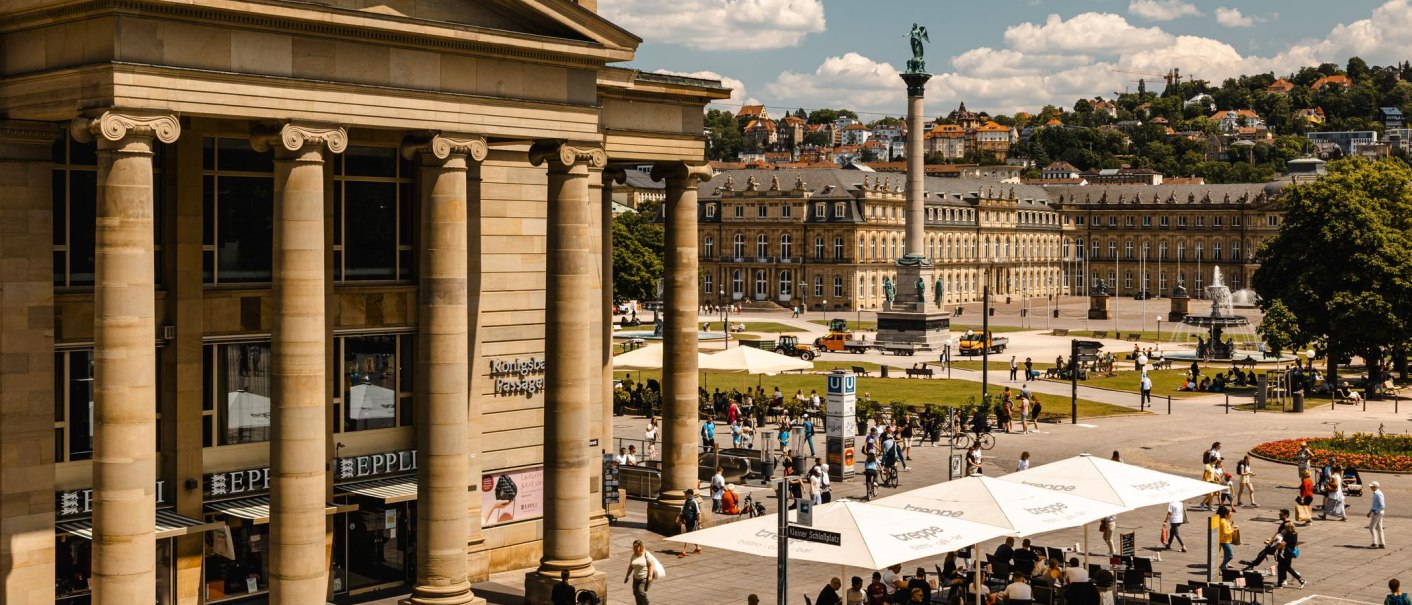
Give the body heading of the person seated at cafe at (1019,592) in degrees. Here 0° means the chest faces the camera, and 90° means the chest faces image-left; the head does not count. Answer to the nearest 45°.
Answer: approximately 180°

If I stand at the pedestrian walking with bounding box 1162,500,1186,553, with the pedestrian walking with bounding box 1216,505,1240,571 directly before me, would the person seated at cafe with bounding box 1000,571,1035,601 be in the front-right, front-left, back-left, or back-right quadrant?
front-right

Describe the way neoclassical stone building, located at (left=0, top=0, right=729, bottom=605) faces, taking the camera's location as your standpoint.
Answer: facing the viewer and to the right of the viewer

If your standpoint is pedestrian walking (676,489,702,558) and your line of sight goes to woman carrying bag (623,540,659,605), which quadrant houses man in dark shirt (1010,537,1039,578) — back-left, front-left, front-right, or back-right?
front-left

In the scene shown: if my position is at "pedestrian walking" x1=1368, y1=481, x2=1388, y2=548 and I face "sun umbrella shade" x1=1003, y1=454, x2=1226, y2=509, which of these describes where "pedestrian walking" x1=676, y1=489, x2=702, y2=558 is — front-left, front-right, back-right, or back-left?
front-right

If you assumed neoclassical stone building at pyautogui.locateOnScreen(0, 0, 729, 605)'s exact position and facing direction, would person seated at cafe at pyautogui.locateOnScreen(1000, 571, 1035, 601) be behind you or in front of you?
in front

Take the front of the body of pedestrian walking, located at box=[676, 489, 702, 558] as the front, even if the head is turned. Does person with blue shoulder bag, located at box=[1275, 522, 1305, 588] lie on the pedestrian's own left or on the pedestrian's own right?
on the pedestrian's own left

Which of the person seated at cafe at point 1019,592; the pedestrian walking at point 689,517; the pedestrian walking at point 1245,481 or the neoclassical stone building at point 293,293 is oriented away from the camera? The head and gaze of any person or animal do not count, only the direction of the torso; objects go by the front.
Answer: the person seated at cafe

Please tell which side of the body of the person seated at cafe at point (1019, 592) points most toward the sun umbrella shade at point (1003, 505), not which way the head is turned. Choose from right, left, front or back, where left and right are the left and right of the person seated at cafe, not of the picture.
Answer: front
